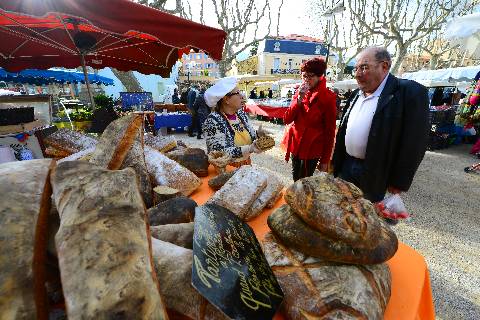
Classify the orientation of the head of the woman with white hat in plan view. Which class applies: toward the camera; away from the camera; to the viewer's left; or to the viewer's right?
to the viewer's right

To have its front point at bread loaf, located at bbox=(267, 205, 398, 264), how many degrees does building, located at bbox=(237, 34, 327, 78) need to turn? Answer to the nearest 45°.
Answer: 0° — it already faces it

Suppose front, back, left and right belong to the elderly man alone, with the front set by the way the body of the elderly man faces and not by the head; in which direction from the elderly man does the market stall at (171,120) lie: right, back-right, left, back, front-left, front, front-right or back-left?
right

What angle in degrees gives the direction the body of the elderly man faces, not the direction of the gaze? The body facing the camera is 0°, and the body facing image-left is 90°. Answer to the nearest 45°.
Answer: approximately 45°

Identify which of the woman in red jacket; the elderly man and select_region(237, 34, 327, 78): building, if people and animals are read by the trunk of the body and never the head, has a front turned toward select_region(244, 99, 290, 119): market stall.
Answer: the building

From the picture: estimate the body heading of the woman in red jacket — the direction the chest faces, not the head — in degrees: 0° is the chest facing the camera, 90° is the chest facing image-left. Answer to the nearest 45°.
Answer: approximately 45°

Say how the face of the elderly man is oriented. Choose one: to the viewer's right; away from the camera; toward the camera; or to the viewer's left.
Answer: to the viewer's left

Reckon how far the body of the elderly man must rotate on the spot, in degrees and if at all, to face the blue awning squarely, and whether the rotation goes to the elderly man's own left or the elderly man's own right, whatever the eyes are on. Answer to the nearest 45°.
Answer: approximately 45° to the elderly man's own right

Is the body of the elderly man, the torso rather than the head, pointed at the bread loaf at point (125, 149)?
yes

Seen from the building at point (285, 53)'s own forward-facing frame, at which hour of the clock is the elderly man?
The elderly man is roughly at 12 o'clock from the building.

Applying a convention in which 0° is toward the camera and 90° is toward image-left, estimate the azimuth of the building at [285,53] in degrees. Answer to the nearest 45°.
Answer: approximately 0°

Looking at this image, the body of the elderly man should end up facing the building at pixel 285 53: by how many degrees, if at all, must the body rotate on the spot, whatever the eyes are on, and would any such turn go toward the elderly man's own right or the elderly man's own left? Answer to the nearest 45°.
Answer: approximately 135° to the elderly man's own right

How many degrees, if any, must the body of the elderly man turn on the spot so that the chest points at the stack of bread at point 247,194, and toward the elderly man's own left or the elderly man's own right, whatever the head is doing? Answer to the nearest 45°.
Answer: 0° — they already face it
